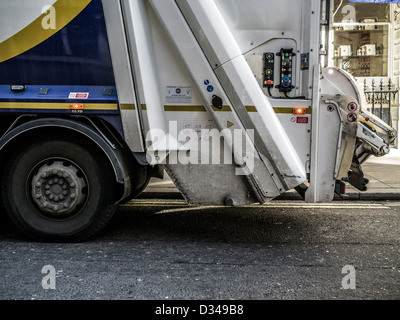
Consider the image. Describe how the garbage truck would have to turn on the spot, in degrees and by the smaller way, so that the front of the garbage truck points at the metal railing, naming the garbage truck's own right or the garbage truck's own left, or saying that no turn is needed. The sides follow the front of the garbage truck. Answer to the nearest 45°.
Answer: approximately 135° to the garbage truck's own right

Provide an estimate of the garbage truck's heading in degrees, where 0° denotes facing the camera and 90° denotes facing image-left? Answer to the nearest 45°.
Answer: approximately 90°
